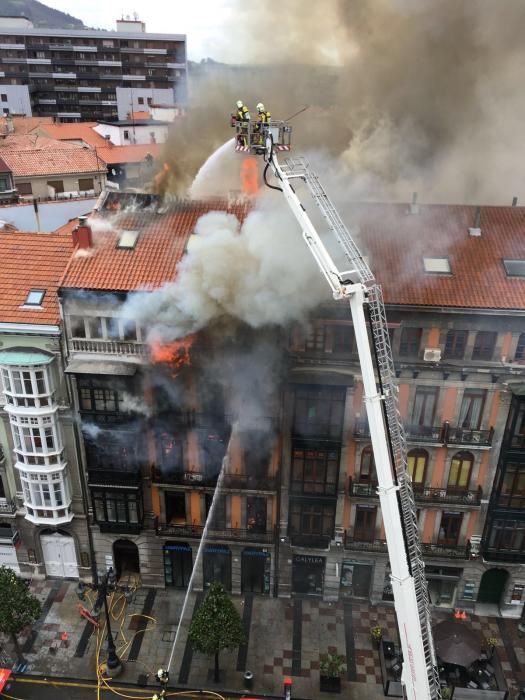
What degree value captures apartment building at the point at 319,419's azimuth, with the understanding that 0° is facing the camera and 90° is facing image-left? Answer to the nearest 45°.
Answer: approximately 0°

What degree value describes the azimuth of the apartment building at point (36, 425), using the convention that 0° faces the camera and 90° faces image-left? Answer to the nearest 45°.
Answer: approximately 0°

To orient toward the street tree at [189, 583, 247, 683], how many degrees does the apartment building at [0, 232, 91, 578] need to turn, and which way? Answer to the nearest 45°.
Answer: approximately 45° to its left

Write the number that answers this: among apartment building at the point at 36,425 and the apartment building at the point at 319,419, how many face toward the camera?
2
